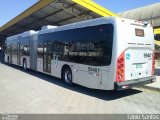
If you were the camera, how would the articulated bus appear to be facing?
facing away from the viewer and to the left of the viewer
